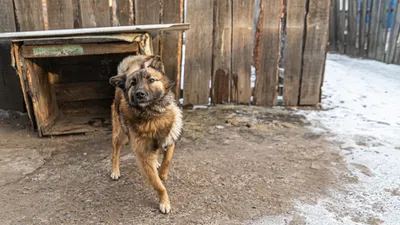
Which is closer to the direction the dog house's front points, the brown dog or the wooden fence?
the brown dog

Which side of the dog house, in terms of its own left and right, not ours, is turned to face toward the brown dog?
front

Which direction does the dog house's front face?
toward the camera

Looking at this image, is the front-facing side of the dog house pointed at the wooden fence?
no

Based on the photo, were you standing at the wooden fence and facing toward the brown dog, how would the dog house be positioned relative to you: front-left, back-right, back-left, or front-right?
front-right

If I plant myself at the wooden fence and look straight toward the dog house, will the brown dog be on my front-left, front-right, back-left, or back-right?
front-left
